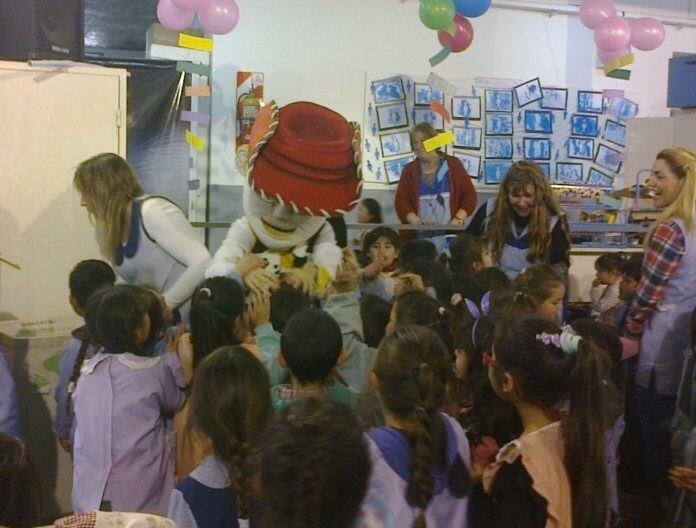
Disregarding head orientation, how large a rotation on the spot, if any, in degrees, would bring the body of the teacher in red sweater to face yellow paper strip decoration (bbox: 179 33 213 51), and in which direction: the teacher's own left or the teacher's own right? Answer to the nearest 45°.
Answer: approximately 45° to the teacher's own right

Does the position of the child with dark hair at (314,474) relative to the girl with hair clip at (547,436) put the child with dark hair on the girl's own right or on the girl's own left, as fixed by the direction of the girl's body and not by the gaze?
on the girl's own left

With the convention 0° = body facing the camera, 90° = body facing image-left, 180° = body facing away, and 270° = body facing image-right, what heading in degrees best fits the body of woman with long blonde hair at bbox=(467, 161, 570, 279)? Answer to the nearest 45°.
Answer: approximately 0°

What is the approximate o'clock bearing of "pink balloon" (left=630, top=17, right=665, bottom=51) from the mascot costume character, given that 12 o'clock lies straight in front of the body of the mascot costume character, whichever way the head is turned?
The pink balloon is roughly at 7 o'clock from the mascot costume character.

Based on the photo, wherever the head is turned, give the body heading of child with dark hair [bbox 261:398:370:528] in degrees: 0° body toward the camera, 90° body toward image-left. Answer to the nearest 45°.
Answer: approximately 180°

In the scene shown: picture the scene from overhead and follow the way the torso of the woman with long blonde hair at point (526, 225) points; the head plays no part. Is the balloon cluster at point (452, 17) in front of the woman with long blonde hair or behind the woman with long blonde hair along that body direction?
behind

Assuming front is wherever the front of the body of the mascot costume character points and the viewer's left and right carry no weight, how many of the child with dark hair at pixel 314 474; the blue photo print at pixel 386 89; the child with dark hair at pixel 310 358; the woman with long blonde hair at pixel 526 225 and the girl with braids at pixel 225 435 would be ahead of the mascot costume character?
3

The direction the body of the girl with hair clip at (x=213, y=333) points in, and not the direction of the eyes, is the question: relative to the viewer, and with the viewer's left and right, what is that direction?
facing away from the viewer and to the right of the viewer

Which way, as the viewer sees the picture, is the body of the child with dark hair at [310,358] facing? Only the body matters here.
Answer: away from the camera

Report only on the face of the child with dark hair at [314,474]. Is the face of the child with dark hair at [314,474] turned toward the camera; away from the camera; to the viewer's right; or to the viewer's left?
away from the camera

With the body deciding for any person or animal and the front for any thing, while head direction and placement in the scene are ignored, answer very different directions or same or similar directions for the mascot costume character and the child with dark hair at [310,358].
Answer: very different directions
